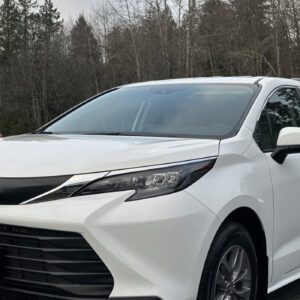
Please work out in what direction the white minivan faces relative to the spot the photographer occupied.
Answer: facing the viewer and to the left of the viewer
